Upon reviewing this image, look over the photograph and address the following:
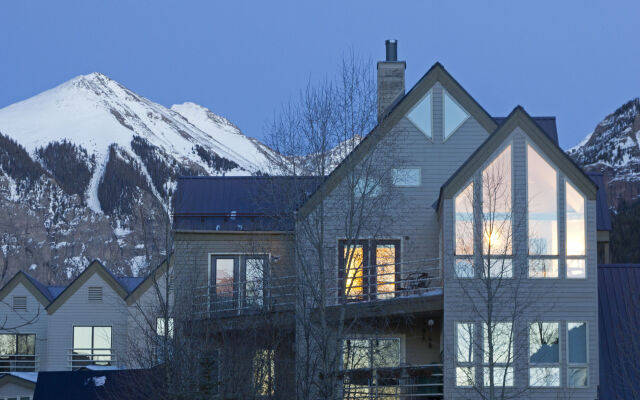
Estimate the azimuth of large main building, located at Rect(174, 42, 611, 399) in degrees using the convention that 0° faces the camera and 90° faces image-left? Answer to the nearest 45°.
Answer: approximately 0°
